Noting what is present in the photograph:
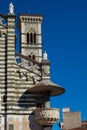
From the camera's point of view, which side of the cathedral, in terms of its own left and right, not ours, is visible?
front
